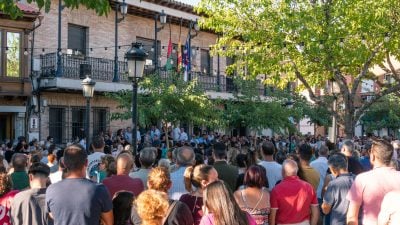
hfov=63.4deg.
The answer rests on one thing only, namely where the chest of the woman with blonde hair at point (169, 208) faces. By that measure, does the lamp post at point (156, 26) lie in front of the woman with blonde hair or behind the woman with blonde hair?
in front

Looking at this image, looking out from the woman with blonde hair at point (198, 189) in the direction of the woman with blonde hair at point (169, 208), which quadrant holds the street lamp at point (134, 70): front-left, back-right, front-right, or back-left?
back-right

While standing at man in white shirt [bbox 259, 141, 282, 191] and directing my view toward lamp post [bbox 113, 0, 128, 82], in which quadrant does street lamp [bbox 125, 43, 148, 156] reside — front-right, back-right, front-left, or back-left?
front-left

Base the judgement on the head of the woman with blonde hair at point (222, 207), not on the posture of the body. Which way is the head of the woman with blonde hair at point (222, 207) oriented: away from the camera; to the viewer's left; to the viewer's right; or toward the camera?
away from the camera

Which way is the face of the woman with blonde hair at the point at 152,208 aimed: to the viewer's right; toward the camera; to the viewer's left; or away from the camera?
away from the camera

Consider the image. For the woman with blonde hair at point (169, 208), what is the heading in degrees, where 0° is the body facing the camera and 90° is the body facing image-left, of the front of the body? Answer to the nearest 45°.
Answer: approximately 180°

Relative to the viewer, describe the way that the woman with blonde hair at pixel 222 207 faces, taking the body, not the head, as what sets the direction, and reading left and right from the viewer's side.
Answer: facing away from the viewer and to the left of the viewer

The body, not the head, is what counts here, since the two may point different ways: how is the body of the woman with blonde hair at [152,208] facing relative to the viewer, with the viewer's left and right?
facing away from the viewer

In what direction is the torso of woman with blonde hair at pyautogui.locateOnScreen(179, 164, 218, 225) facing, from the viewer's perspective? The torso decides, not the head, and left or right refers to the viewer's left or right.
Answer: facing away from the viewer and to the right of the viewer

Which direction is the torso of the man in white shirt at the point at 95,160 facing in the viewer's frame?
away from the camera
